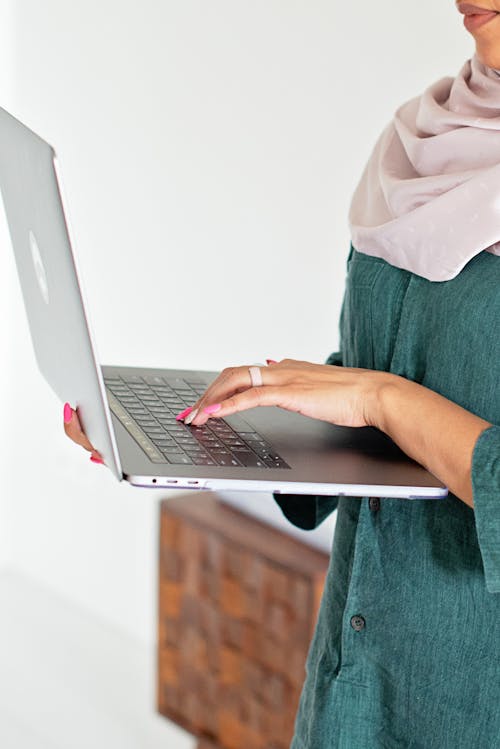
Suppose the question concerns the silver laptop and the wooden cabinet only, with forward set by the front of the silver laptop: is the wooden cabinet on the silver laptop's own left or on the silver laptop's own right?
on the silver laptop's own left

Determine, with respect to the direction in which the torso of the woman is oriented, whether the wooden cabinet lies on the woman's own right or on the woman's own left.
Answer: on the woman's own right

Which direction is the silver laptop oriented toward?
to the viewer's right

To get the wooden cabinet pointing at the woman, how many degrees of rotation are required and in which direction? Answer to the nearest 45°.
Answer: approximately 45° to its left

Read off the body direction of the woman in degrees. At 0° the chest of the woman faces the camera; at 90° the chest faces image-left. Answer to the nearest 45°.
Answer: approximately 45°

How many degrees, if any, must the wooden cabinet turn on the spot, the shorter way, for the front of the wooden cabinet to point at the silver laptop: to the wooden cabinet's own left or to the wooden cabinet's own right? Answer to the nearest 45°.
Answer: approximately 45° to the wooden cabinet's own left
